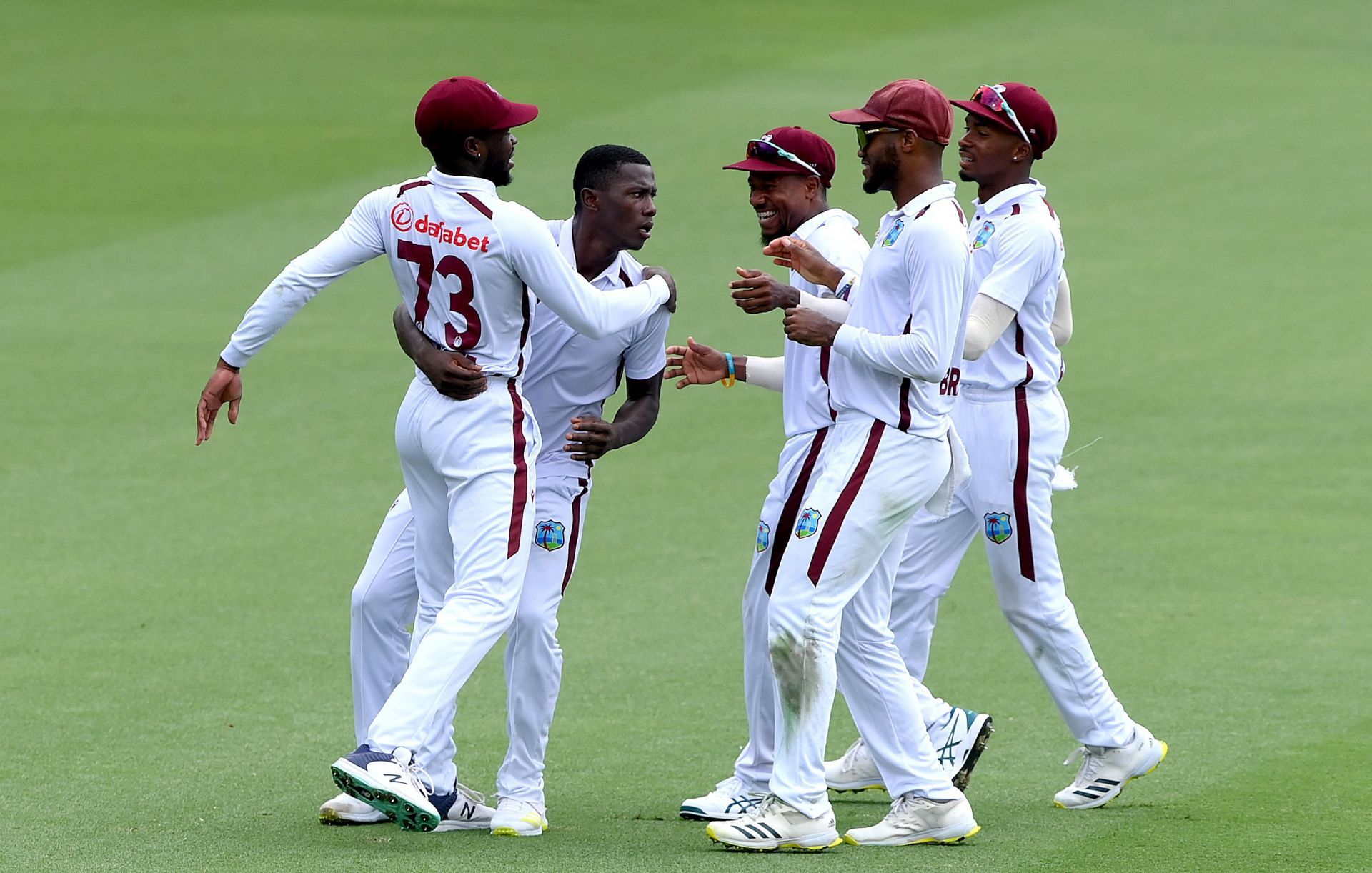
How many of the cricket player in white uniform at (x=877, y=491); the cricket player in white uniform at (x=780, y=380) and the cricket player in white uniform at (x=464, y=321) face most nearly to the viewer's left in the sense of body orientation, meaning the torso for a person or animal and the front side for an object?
2

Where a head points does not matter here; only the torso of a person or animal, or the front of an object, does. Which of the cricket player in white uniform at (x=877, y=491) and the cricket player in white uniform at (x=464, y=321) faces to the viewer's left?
the cricket player in white uniform at (x=877, y=491)

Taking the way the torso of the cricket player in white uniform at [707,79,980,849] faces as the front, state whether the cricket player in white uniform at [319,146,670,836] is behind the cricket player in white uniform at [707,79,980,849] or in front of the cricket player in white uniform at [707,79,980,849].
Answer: in front

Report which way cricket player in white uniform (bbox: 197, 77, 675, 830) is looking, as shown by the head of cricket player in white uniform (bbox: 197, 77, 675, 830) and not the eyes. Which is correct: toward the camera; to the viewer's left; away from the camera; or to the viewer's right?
to the viewer's right

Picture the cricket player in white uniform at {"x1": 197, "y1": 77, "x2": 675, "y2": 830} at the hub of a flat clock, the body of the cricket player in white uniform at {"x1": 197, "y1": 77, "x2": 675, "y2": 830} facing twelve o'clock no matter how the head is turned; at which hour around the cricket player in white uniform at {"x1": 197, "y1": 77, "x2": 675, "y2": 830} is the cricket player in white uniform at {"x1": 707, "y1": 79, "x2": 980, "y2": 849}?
the cricket player in white uniform at {"x1": 707, "y1": 79, "x2": 980, "y2": 849} is roughly at 2 o'clock from the cricket player in white uniform at {"x1": 197, "y1": 77, "x2": 675, "y2": 830}.

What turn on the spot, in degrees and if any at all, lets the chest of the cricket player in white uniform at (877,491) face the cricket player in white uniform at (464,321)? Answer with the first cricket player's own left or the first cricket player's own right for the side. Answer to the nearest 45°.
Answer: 0° — they already face them

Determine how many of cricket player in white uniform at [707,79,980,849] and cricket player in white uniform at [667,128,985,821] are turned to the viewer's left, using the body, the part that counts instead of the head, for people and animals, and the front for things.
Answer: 2

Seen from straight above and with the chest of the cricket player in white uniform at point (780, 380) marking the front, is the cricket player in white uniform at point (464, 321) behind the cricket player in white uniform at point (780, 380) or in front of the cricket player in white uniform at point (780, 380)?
in front

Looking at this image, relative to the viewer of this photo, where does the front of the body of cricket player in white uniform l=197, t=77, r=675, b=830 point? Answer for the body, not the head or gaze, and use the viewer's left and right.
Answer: facing away from the viewer and to the right of the viewer

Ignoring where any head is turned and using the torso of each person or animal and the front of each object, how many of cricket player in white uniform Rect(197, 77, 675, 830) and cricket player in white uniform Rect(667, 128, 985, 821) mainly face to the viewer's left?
1

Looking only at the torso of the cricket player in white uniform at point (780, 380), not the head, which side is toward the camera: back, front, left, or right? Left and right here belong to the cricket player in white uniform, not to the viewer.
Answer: left

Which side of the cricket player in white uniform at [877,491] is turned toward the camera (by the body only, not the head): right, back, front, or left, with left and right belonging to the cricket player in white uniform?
left

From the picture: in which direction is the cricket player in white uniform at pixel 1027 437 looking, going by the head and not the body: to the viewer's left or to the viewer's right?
to the viewer's left
